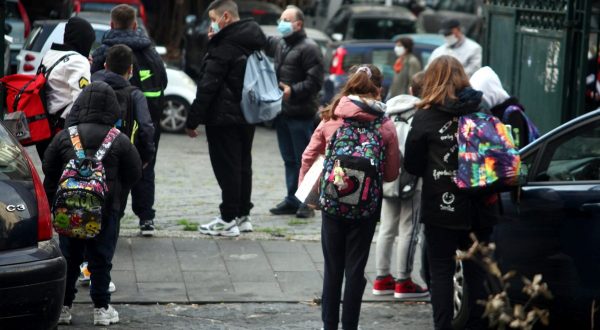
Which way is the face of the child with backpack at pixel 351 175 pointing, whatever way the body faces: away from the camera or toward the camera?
away from the camera

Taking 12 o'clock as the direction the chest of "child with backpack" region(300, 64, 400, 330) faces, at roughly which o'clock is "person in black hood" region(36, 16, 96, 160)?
The person in black hood is roughly at 10 o'clock from the child with backpack.

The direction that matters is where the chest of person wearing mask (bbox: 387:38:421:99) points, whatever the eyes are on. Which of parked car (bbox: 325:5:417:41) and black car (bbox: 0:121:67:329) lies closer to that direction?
the black car

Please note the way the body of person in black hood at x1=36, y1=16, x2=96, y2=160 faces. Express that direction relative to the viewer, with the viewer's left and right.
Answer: facing away from the viewer and to the right of the viewer

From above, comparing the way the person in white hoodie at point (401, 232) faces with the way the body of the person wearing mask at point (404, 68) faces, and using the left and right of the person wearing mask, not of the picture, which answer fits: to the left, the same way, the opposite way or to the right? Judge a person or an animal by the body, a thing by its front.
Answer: the opposite way

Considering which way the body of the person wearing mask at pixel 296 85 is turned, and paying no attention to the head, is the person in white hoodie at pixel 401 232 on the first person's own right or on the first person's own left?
on the first person's own left

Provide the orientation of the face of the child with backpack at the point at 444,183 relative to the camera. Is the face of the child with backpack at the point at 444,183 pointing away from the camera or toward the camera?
away from the camera

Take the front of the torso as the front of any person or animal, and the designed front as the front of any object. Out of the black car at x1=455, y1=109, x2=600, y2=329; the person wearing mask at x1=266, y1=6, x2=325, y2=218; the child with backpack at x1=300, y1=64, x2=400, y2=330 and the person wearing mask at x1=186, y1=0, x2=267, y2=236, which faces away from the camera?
the child with backpack

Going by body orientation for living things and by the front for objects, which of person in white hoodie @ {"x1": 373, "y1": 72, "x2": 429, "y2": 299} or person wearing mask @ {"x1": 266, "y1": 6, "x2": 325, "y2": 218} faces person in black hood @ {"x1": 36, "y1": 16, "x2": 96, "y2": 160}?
the person wearing mask

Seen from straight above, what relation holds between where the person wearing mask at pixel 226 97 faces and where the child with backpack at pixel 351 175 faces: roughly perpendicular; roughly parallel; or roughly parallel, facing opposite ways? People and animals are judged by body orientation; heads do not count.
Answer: roughly perpendicular
